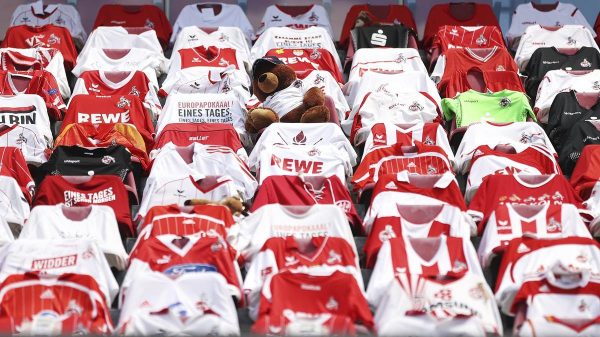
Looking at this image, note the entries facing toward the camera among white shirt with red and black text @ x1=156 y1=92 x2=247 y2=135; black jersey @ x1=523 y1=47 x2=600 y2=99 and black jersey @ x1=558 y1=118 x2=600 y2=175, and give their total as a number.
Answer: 3

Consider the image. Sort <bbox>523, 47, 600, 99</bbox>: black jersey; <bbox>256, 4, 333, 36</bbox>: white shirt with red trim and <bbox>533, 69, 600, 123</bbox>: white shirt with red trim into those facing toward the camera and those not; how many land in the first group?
3

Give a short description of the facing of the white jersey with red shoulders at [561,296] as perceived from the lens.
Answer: facing the viewer

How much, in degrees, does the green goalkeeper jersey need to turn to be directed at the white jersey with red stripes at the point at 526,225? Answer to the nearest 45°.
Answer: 0° — it already faces it

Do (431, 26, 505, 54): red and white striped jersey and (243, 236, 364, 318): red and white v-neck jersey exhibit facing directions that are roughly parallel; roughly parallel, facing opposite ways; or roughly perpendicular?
roughly parallel

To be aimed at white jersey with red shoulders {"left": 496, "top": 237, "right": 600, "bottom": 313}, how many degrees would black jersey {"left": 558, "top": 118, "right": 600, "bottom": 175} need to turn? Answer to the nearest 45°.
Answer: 0° — it already faces it

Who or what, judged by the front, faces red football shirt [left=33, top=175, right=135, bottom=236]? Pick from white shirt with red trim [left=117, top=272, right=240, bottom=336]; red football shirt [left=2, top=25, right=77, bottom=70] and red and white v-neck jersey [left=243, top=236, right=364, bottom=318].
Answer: red football shirt [left=2, top=25, right=77, bottom=70]

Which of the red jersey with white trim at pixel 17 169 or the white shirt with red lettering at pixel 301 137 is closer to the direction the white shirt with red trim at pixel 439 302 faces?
the red jersey with white trim

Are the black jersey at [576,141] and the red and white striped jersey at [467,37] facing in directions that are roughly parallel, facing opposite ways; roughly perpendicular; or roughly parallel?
roughly parallel

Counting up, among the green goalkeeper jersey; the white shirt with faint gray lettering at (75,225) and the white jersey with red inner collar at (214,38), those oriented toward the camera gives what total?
3

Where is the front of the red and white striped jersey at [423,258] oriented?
toward the camera

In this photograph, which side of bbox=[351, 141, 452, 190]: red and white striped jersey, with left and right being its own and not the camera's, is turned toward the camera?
front

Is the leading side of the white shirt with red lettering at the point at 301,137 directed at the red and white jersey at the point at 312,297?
yes

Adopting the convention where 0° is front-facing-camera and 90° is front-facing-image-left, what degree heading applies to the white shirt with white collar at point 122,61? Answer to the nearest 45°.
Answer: approximately 0°

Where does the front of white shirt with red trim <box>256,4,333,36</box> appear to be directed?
toward the camera

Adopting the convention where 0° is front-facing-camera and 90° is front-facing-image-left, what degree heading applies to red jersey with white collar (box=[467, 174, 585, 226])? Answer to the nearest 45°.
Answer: approximately 0°
